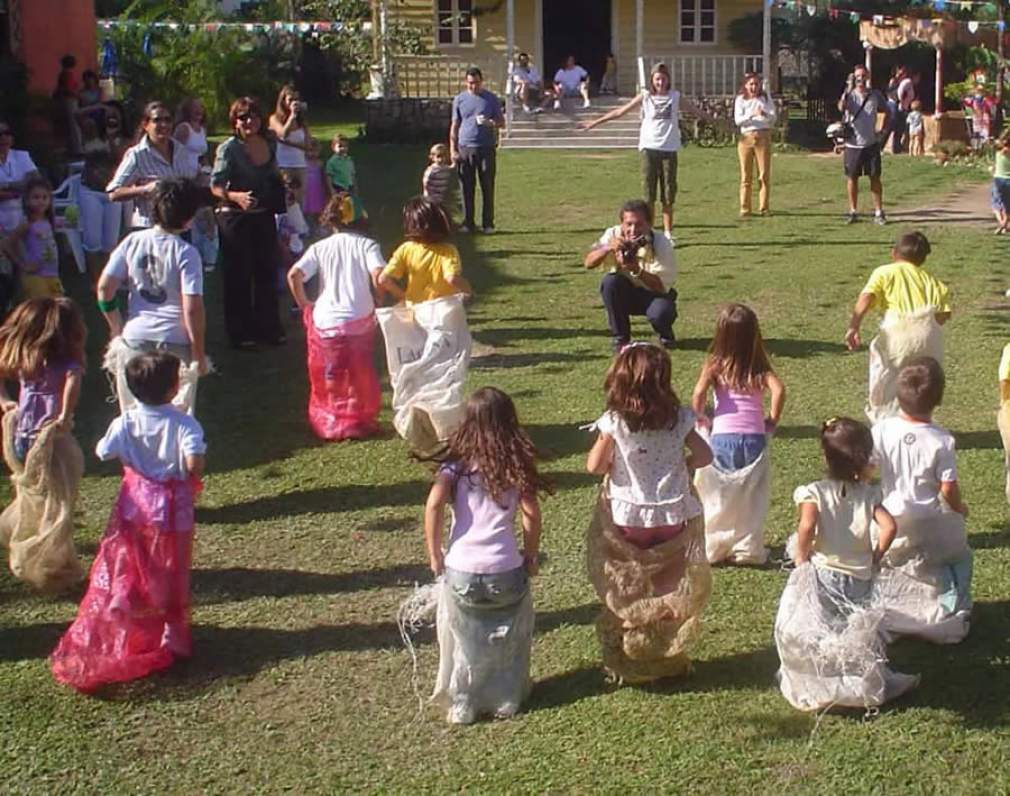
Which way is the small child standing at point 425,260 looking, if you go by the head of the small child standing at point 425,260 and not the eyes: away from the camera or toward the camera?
away from the camera

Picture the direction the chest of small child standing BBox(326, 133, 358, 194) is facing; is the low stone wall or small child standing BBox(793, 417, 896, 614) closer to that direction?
the small child standing

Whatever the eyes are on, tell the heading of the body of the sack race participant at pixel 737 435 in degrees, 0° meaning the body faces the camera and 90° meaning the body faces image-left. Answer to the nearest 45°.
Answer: approximately 180°

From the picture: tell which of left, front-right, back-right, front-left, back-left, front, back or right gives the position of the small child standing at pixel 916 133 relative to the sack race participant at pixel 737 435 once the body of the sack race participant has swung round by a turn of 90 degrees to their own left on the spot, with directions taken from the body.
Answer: right

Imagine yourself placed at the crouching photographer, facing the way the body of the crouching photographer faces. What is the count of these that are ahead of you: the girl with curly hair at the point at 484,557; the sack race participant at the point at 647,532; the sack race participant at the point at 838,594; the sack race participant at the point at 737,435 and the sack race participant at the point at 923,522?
5

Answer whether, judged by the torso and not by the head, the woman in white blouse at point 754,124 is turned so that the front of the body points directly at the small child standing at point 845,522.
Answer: yes

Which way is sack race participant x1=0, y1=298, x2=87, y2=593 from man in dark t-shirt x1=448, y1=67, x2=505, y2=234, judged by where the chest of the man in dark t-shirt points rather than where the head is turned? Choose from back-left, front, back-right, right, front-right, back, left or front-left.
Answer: front

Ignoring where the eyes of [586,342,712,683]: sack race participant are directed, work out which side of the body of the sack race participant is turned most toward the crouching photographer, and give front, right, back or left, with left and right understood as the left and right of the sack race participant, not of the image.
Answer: front

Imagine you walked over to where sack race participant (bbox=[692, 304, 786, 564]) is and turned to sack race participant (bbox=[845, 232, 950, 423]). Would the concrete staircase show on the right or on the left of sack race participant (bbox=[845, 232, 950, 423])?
left

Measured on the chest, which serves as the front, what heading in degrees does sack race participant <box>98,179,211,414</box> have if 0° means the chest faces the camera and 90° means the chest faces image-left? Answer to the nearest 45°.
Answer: approximately 180°

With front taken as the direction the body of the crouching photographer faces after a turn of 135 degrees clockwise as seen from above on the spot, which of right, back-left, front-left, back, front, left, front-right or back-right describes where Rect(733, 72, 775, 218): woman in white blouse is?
front-right

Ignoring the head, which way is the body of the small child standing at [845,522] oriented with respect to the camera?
away from the camera

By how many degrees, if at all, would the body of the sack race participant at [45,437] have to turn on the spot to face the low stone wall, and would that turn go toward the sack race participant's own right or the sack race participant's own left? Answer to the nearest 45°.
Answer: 0° — they already face it

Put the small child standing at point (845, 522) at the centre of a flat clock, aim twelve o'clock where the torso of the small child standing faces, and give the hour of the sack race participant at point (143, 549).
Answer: The sack race participant is roughly at 9 o'clock from the small child standing.

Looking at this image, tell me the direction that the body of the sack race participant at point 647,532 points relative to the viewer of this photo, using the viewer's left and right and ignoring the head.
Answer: facing away from the viewer
